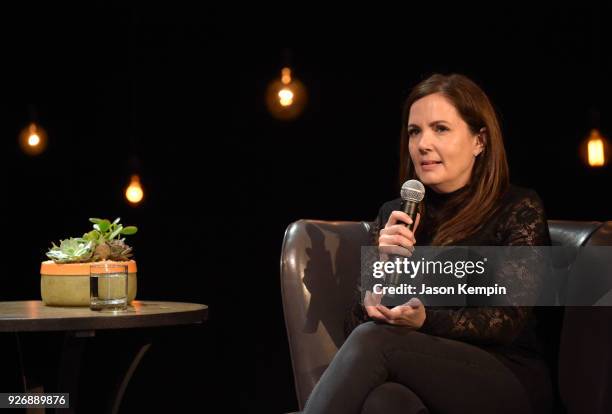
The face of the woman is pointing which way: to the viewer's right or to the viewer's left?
to the viewer's left

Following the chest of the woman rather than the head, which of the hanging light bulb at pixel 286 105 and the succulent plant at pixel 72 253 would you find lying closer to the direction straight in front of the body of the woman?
the succulent plant

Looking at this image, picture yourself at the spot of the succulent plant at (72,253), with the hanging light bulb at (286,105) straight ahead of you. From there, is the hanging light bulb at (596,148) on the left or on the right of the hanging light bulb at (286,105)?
right

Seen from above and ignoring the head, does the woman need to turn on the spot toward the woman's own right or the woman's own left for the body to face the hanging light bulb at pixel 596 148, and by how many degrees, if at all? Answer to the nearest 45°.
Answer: approximately 135° to the woman's own right

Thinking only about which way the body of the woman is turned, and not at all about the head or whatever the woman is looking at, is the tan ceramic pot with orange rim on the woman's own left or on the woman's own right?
on the woman's own right

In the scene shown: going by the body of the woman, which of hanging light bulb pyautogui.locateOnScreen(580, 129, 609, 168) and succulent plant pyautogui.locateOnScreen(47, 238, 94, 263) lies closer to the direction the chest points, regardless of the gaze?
the succulent plant

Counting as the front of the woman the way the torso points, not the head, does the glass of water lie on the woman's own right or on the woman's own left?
on the woman's own right

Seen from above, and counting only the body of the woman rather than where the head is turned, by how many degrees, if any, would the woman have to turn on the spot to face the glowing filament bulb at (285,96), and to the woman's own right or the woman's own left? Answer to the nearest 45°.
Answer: approximately 135° to the woman's own right

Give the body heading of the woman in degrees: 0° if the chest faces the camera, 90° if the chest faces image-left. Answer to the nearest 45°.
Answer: approximately 45°

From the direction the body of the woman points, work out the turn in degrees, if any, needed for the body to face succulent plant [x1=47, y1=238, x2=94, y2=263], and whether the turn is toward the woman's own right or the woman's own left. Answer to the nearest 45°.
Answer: approximately 45° to the woman's own right

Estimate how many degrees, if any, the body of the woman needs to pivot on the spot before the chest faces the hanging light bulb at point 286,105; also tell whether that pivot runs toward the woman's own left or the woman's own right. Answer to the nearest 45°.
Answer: approximately 135° to the woman's own right
